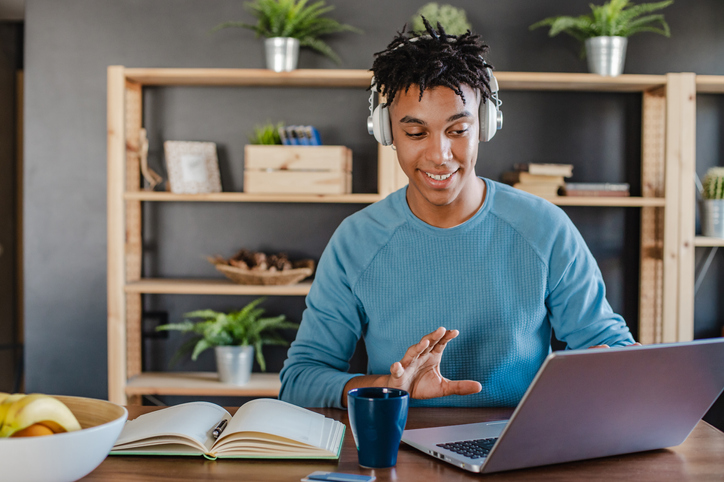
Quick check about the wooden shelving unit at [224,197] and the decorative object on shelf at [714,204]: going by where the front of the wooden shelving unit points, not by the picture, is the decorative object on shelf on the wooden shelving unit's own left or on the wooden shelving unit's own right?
on the wooden shelving unit's own left

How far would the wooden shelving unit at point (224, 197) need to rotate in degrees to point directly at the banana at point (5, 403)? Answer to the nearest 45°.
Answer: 0° — it already faces it

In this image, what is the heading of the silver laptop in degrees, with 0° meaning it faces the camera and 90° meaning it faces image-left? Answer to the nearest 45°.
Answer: approximately 135°

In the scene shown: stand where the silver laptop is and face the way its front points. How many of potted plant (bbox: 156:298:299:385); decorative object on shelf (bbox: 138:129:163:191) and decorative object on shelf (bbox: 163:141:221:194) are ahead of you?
3

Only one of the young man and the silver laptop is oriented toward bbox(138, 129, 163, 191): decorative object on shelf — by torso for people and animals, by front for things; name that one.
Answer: the silver laptop

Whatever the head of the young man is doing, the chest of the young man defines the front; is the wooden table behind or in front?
in front

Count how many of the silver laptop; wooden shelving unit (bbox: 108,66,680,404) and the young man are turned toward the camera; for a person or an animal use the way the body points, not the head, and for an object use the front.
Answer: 2

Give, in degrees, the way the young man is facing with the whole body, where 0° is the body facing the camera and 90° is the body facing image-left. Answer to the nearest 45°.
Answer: approximately 0°

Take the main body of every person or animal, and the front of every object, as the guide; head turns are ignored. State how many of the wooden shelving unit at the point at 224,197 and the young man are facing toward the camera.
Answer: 2

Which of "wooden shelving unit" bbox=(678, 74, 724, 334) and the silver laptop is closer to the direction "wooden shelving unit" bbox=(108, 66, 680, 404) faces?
the silver laptop

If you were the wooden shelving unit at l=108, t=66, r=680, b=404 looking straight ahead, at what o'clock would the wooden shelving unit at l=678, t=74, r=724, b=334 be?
the wooden shelving unit at l=678, t=74, r=724, b=334 is roughly at 9 o'clock from the wooden shelving unit at l=108, t=66, r=680, b=404.

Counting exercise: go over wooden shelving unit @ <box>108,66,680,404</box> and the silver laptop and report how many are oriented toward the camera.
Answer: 1

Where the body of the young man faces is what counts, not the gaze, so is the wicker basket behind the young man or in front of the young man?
behind
